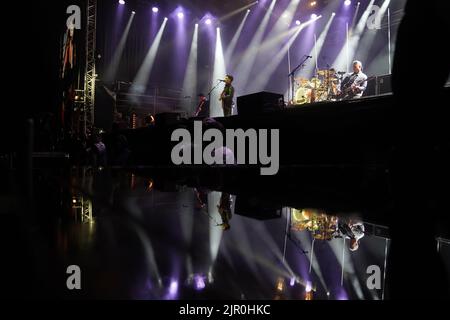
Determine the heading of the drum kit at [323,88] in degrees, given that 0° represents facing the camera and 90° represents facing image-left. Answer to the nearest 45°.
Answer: approximately 45°
